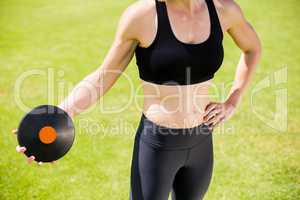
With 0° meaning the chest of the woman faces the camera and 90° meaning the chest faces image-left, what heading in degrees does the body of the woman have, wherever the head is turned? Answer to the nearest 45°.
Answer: approximately 0°
